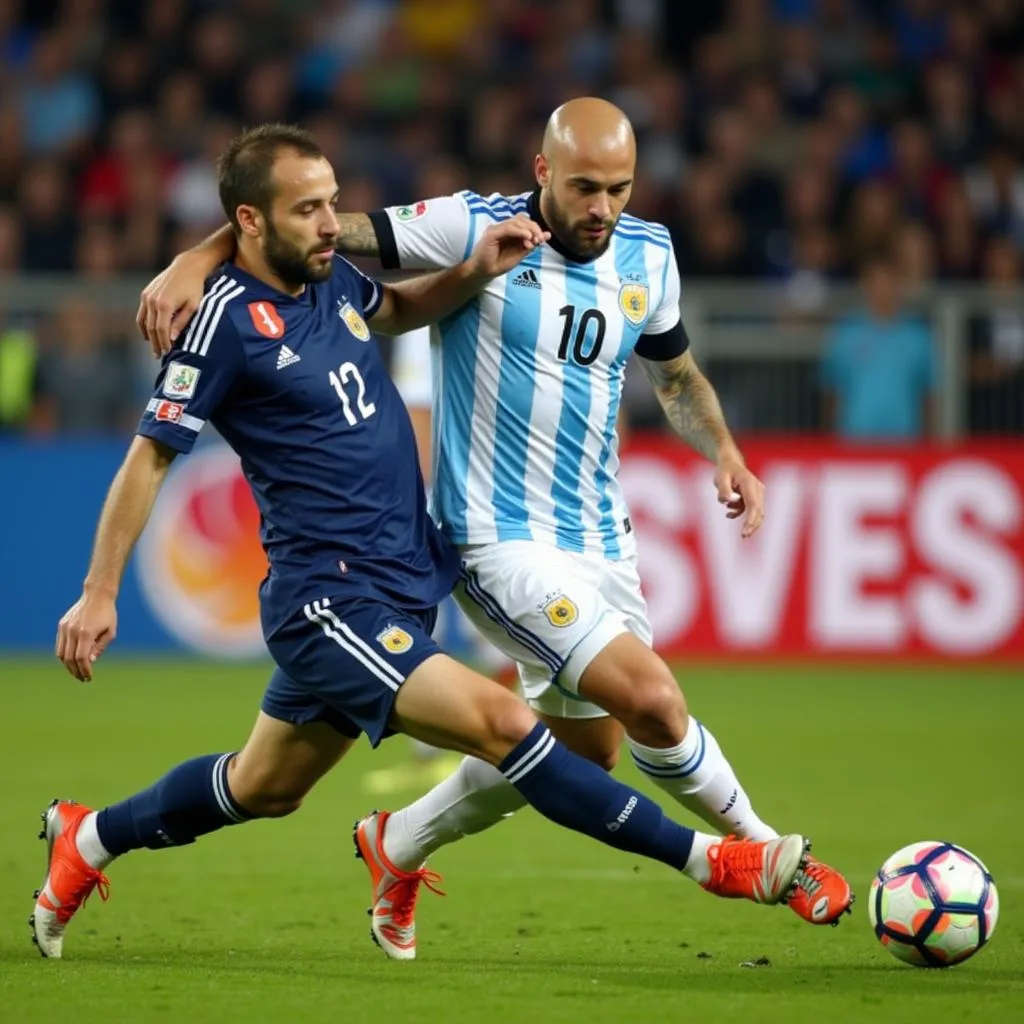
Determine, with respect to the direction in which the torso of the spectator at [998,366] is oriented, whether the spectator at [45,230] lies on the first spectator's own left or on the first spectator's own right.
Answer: on the first spectator's own right

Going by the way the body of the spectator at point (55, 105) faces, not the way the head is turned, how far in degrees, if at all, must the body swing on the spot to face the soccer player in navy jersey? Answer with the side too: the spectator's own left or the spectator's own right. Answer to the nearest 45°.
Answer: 0° — they already face them

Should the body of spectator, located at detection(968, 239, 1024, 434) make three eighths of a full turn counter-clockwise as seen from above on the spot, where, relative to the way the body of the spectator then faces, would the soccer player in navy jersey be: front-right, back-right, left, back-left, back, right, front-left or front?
back-right

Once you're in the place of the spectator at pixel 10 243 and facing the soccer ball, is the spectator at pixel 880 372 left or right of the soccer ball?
left

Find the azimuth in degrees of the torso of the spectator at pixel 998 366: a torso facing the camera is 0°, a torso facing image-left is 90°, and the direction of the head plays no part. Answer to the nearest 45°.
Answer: approximately 0°

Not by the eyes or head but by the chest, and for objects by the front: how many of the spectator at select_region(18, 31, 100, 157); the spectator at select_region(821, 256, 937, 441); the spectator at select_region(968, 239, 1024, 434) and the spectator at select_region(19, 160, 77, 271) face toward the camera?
4

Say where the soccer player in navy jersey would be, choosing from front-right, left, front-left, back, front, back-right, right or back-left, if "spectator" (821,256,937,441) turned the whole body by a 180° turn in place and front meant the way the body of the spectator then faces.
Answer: back

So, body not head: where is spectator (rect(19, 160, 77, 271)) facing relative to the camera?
toward the camera

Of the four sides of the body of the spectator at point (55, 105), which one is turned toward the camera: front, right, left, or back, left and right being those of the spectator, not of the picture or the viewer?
front

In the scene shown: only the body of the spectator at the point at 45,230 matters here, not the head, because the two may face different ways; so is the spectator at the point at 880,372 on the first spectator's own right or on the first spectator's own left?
on the first spectator's own left

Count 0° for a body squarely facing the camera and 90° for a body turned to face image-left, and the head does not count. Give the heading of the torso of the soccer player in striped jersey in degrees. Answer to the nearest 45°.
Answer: approximately 315°

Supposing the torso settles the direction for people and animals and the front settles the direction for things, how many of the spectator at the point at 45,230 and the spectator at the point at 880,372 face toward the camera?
2

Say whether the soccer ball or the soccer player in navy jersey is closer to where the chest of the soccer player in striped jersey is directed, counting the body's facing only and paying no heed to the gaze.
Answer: the soccer ball

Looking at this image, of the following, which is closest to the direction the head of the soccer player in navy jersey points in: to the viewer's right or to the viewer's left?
to the viewer's right

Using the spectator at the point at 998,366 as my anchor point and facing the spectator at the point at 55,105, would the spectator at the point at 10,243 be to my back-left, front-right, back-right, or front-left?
front-left

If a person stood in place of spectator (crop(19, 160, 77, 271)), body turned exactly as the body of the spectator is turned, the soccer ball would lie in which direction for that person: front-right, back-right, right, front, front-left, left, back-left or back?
front

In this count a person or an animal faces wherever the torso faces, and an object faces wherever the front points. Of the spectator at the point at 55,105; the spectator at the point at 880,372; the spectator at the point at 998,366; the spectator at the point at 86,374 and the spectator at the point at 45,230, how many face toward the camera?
5
